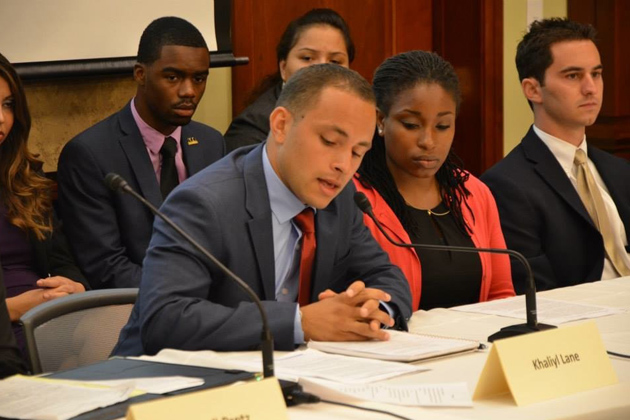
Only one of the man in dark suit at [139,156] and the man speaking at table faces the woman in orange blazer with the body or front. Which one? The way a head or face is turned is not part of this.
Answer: the man in dark suit

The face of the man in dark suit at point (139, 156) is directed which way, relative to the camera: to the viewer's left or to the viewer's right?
to the viewer's right

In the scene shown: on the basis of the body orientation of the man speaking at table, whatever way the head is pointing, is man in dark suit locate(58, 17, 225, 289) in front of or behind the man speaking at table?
behind

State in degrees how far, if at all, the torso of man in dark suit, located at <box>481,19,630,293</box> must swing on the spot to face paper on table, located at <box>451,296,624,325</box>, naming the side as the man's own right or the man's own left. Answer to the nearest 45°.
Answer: approximately 45° to the man's own right

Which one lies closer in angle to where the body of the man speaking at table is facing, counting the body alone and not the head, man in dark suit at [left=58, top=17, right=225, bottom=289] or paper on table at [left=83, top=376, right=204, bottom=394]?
the paper on table

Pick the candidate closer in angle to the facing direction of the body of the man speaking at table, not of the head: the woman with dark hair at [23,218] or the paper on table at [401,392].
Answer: the paper on table

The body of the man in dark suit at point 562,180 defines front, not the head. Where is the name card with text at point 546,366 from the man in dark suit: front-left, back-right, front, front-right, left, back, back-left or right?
front-right

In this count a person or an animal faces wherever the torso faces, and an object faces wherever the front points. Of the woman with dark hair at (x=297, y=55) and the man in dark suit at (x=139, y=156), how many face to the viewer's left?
0

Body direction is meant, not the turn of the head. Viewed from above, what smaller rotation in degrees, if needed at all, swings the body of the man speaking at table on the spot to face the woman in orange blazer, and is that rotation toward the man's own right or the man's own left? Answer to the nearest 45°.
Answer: approximately 90° to the man's own left

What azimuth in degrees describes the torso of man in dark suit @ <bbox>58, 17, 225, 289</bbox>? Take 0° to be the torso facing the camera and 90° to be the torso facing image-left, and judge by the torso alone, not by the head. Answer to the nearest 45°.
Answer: approximately 315°

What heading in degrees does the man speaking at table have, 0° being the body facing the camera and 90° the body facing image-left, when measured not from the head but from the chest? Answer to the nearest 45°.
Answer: approximately 315°

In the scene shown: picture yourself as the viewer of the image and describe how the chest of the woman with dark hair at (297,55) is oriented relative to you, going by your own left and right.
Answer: facing the viewer and to the right of the viewer

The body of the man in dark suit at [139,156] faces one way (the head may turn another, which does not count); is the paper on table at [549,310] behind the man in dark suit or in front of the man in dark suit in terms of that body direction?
in front
